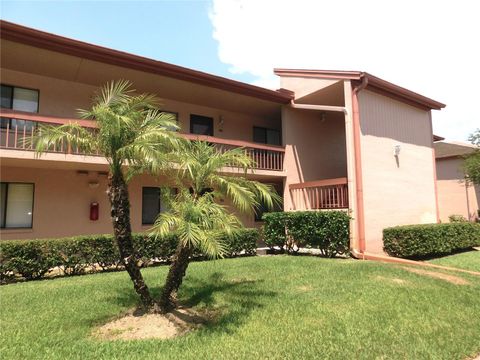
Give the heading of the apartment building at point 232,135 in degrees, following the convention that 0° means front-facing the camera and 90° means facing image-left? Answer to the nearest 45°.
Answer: approximately 315°

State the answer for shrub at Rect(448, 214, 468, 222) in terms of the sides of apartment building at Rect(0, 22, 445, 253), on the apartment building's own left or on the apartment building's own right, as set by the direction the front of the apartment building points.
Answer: on the apartment building's own left

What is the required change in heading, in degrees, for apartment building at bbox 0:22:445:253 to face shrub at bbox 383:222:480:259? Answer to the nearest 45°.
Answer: approximately 45° to its left

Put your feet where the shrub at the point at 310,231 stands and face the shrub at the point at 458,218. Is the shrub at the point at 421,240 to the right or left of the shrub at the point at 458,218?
right

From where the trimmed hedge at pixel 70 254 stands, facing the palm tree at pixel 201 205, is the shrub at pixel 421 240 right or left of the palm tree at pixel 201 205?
left

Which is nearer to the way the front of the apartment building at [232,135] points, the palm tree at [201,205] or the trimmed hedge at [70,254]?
the palm tree

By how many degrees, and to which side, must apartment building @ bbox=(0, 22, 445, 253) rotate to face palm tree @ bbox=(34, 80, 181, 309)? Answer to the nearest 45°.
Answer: approximately 45° to its right
